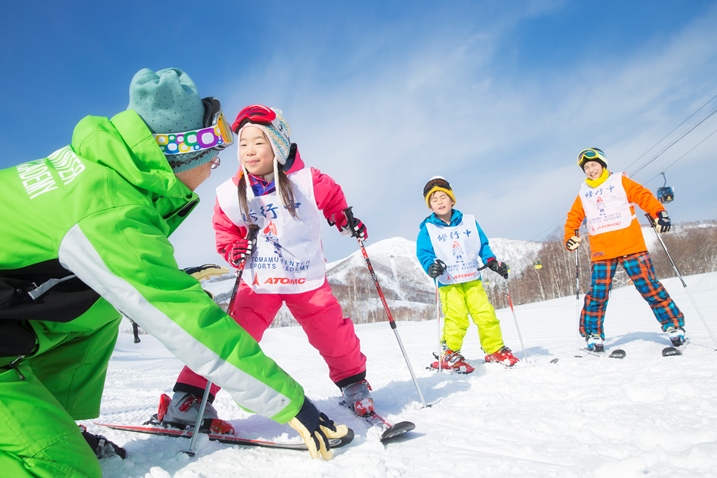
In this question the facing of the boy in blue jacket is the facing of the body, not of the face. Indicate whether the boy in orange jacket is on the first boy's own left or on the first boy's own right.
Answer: on the first boy's own left

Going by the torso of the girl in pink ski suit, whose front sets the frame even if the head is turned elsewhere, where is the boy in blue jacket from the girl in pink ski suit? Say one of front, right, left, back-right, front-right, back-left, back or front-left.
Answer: back-left

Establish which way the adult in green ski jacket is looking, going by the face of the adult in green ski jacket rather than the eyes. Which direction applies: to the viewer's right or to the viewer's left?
to the viewer's right

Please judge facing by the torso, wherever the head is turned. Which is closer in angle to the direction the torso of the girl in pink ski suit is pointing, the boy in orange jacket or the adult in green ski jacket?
the adult in green ski jacket

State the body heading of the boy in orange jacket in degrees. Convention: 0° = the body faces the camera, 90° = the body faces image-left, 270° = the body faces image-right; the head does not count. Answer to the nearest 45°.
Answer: approximately 0°

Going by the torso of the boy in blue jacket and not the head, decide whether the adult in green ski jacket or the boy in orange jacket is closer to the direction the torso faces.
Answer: the adult in green ski jacket
